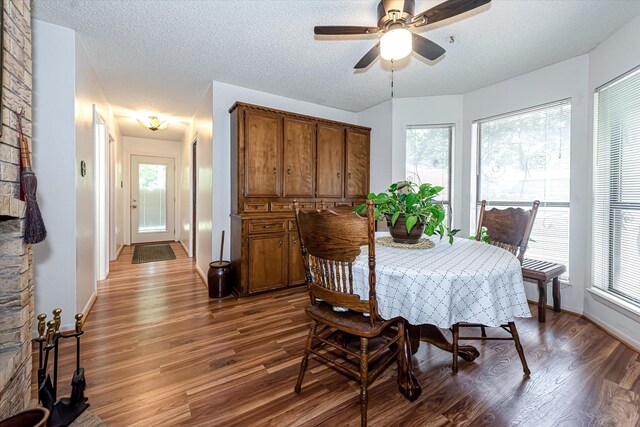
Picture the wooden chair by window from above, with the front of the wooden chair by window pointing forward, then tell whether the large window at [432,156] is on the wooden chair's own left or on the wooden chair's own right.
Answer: on the wooden chair's own right

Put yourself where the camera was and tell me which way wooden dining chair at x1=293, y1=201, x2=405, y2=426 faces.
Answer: facing away from the viewer and to the right of the viewer

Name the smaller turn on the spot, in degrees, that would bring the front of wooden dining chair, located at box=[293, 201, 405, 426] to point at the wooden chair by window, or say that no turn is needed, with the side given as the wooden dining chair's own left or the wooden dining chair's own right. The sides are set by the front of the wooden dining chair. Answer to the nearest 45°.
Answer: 0° — it already faces it

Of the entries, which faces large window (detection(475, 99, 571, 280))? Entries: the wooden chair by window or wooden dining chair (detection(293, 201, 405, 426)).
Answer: the wooden dining chair

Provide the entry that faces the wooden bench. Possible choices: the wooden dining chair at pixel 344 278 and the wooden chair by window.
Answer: the wooden dining chair

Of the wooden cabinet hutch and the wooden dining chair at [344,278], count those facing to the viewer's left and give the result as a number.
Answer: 0

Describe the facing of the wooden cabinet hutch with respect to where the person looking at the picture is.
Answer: facing the viewer and to the right of the viewer

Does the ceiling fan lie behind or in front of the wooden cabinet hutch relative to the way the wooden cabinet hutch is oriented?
in front

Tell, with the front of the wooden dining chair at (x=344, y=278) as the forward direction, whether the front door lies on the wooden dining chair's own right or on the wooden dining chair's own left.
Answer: on the wooden dining chair's own left

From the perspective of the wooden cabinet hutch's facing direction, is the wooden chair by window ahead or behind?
ahead

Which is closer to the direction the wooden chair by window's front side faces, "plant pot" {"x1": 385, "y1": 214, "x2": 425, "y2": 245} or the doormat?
the plant pot

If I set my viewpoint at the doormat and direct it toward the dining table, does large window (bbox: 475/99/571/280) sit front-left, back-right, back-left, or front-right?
front-left

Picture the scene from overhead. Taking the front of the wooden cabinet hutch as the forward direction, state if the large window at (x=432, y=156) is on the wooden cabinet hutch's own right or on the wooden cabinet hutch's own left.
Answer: on the wooden cabinet hutch's own left

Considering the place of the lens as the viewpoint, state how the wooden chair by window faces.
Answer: facing the viewer and to the left of the viewer

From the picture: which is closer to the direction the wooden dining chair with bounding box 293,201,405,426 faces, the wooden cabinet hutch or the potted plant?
the potted plant

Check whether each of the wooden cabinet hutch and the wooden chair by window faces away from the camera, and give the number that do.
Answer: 0

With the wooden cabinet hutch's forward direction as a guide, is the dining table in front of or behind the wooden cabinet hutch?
in front

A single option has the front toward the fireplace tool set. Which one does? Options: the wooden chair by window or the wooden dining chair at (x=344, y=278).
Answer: the wooden chair by window

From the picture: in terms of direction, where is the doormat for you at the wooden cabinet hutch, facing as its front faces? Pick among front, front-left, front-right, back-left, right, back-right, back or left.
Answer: back
